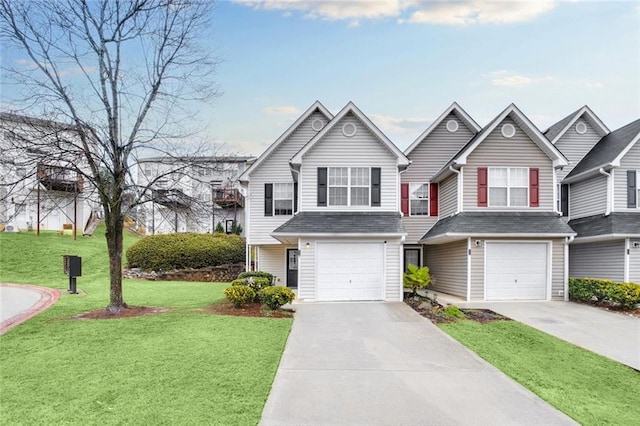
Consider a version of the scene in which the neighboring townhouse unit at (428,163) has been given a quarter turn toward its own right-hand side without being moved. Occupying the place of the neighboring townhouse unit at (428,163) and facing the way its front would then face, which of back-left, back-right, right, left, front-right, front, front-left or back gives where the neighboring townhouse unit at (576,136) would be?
back

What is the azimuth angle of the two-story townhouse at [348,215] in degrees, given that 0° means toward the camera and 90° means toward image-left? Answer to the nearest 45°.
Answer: approximately 0°

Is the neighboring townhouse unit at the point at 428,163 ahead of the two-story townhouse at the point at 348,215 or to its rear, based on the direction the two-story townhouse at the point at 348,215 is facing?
to the rear

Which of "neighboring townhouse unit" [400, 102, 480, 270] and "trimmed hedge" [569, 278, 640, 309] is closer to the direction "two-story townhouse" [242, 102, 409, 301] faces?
the trimmed hedge

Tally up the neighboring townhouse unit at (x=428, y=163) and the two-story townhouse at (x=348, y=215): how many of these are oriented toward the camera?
2

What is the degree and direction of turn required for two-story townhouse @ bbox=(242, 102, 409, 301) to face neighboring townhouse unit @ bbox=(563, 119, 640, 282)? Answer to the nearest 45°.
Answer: approximately 90° to its left

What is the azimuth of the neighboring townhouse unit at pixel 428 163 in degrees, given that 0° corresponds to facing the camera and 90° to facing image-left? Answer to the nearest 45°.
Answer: approximately 0°

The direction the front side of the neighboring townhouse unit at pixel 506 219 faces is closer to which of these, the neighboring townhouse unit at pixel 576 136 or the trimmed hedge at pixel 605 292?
the trimmed hedge

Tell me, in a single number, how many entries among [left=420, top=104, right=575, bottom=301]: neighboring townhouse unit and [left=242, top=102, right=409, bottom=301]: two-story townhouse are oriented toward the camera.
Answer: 2

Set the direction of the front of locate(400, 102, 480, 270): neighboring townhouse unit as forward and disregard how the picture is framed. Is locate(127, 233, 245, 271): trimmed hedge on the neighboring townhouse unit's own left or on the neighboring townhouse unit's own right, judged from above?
on the neighboring townhouse unit's own right
